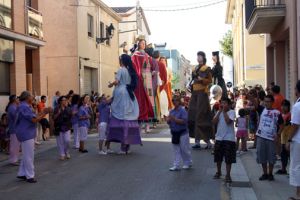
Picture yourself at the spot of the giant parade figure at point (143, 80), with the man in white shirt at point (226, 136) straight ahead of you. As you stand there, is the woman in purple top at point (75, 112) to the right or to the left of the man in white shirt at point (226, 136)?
right

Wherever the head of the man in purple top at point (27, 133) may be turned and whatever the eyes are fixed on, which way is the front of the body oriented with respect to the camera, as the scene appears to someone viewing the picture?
to the viewer's right

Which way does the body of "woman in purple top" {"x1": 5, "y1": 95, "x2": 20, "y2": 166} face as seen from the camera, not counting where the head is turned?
to the viewer's right

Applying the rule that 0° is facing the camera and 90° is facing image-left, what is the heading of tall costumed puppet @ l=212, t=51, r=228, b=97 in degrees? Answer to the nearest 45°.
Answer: approximately 45°

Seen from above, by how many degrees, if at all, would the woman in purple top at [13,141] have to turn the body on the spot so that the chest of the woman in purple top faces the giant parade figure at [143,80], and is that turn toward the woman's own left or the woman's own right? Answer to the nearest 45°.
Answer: approximately 45° to the woman's own left
